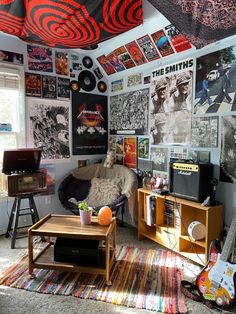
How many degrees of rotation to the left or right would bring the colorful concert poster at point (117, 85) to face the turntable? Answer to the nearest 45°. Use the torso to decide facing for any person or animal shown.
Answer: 0° — it already faces it

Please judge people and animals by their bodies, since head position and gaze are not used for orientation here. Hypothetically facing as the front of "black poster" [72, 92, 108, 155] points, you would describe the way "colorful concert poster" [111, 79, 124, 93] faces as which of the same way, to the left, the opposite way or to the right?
to the right

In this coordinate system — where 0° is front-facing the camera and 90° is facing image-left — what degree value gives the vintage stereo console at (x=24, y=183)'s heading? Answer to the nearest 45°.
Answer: approximately 315°

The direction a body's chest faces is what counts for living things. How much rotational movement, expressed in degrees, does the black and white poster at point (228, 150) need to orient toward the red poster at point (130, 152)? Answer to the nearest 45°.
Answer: approximately 90° to its right

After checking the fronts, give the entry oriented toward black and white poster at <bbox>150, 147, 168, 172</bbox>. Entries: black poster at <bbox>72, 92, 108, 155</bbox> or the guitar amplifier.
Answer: the black poster

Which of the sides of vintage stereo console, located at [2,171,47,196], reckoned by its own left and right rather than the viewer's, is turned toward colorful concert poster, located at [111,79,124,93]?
left

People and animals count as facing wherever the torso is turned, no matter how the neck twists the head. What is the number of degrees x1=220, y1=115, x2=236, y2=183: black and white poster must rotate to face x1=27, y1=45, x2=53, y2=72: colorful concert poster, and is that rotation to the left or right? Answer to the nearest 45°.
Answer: approximately 45° to its right

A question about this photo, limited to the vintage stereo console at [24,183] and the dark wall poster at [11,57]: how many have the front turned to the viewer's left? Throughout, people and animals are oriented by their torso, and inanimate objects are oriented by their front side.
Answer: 0

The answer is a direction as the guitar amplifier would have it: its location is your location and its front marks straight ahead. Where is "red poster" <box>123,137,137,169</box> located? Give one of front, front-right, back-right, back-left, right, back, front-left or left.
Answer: right

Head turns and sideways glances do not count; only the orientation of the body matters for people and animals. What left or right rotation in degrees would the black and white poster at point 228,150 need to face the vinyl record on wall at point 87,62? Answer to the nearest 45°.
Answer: approximately 45° to its right

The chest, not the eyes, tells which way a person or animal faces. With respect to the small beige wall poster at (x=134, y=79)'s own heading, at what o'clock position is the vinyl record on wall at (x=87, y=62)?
The vinyl record on wall is roughly at 2 o'clock from the small beige wall poster.
